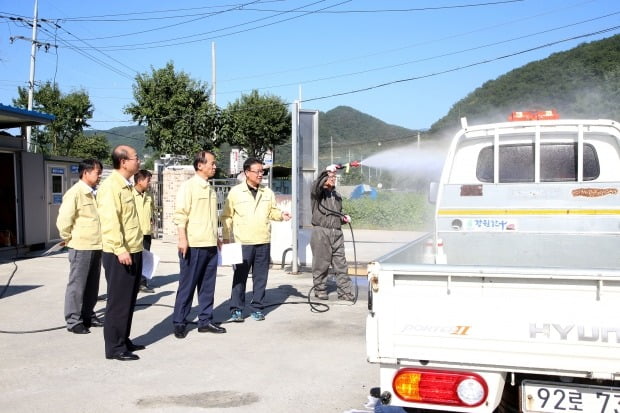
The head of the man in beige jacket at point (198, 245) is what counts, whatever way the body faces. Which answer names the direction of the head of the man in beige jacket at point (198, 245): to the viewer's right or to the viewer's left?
to the viewer's right

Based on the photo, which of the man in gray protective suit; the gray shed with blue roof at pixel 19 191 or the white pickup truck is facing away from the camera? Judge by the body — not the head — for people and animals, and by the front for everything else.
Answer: the white pickup truck

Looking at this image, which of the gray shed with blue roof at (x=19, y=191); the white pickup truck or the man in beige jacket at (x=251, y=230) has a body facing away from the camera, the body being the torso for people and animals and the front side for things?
the white pickup truck

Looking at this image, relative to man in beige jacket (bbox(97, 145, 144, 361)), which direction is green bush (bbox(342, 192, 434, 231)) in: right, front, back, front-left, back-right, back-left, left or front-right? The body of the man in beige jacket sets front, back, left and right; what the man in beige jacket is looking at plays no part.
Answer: front-left

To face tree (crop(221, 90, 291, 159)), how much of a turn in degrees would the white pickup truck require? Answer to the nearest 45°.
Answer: approximately 45° to its left

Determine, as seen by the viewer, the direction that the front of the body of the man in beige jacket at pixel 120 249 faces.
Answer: to the viewer's right

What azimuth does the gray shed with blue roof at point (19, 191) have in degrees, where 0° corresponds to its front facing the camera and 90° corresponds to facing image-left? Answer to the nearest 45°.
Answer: approximately 315°

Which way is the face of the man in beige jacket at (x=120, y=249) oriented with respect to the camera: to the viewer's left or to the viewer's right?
to the viewer's right

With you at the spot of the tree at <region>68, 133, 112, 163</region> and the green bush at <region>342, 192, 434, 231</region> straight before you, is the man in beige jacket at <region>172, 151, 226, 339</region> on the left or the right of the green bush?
right

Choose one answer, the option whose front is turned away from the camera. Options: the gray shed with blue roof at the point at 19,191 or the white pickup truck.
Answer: the white pickup truck

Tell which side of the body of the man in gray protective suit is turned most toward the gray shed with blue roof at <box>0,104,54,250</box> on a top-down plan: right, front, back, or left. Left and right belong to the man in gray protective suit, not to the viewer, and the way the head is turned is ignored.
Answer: back

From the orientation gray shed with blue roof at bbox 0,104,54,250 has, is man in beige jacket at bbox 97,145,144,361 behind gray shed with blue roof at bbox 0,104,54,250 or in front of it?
in front

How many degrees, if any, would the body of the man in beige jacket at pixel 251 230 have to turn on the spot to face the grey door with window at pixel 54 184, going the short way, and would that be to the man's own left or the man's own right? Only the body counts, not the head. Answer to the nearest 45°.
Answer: approximately 180°

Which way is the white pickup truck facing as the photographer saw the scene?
facing away from the viewer

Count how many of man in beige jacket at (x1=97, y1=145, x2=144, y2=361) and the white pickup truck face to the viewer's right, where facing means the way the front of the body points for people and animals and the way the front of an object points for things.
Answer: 1

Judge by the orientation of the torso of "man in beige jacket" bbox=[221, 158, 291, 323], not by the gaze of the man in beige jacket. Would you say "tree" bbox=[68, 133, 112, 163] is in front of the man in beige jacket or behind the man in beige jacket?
behind
